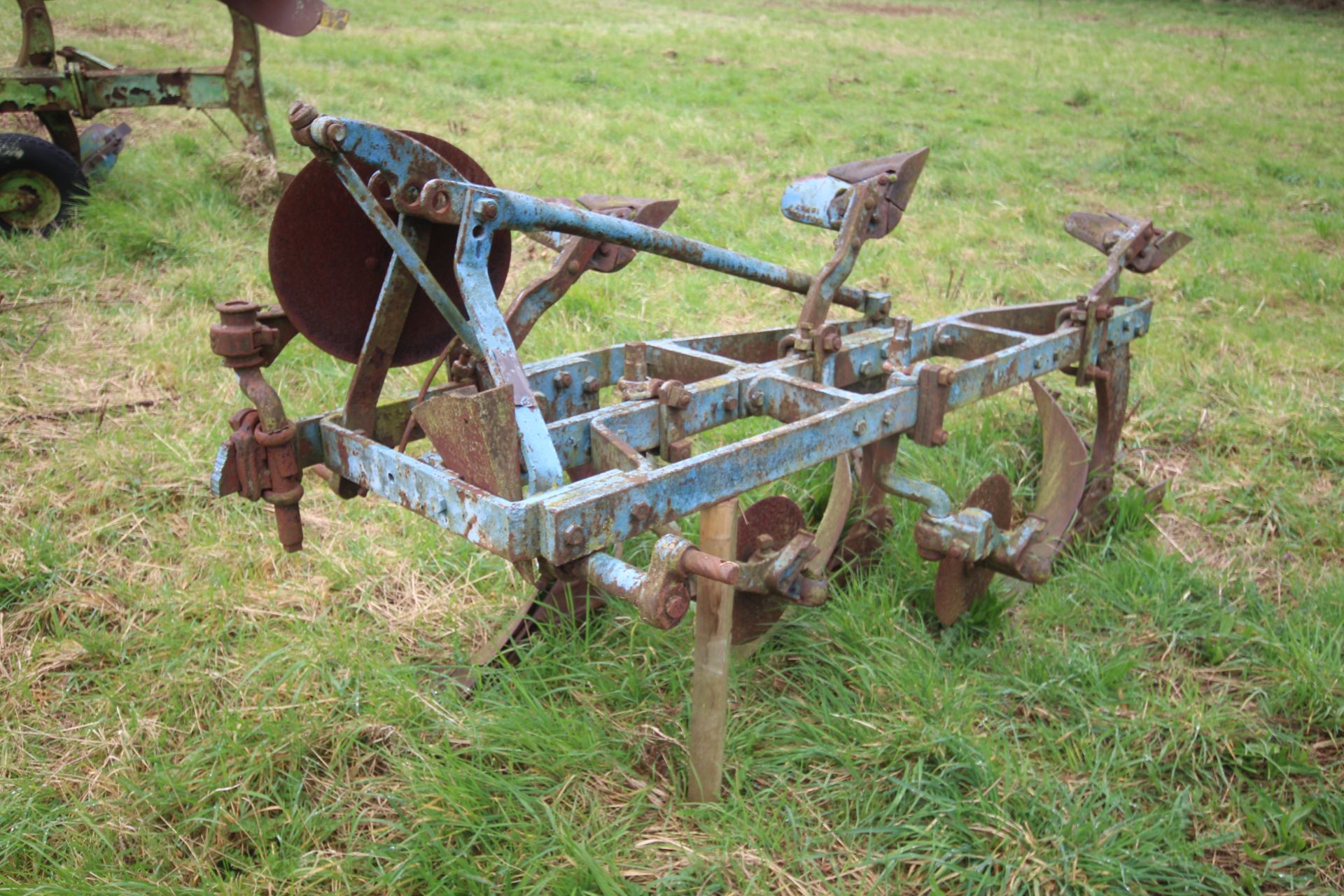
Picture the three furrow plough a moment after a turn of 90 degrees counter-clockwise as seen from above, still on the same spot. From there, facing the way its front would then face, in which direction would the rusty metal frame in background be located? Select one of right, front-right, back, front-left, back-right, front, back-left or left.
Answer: back

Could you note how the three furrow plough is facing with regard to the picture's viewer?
facing the viewer and to the left of the viewer
